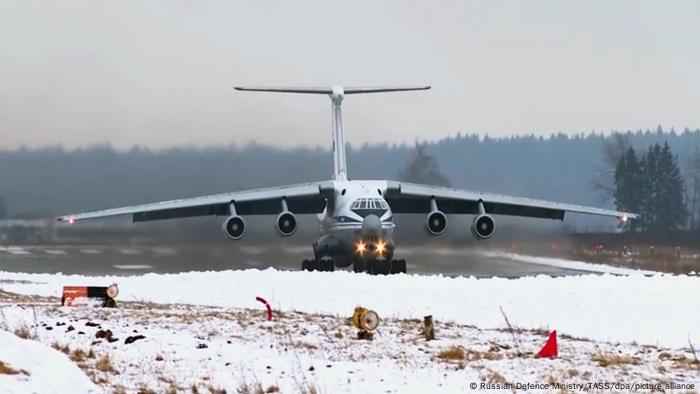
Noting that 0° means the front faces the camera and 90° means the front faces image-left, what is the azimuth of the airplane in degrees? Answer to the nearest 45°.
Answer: approximately 0°

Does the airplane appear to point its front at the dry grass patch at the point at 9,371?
yes

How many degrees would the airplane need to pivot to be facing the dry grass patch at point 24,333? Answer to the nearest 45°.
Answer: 0° — it already faces it

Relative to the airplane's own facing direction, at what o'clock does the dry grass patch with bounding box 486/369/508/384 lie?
The dry grass patch is roughly at 12 o'clock from the airplane.

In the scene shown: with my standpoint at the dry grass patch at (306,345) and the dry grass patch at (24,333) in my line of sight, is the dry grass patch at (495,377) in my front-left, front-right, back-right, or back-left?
back-left
